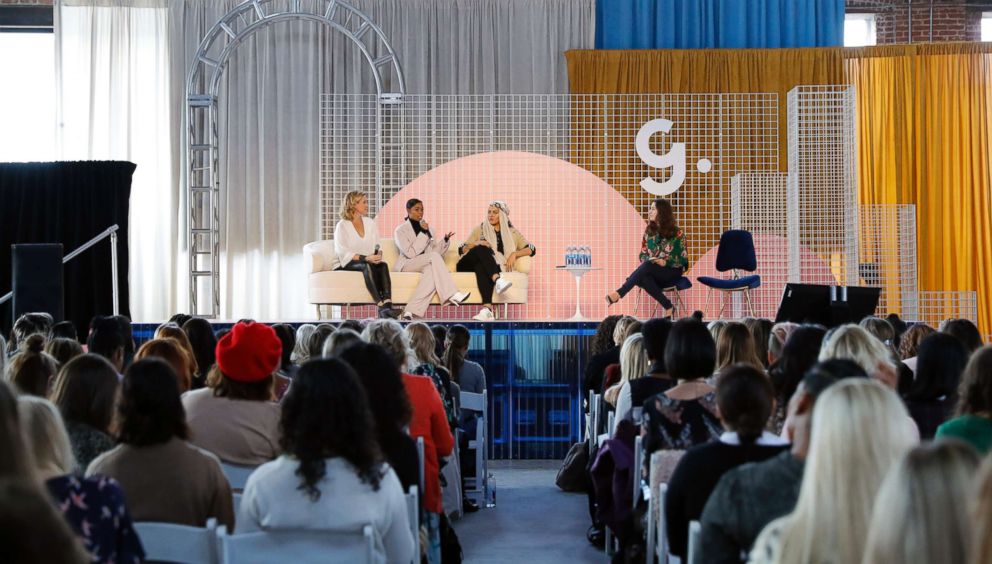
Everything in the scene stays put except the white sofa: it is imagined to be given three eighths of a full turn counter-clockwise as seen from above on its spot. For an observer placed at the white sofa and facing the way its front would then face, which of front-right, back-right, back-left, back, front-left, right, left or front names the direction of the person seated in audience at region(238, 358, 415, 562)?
back-right

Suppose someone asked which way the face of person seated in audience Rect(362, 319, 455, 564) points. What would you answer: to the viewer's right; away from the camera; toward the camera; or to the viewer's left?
away from the camera

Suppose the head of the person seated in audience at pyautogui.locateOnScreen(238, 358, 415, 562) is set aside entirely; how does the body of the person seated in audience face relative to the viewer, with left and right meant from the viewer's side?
facing away from the viewer

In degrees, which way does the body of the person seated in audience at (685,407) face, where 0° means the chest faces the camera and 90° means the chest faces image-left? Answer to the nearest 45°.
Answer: approximately 180°

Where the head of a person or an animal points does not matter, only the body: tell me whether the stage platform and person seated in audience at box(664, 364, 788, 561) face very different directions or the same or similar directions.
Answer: very different directions

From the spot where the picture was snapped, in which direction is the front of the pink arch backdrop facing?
facing the viewer

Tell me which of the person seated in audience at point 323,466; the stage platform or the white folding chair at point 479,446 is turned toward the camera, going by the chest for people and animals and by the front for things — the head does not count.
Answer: the stage platform

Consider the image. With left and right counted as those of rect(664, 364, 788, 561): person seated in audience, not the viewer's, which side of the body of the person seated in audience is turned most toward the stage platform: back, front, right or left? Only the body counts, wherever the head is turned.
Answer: front

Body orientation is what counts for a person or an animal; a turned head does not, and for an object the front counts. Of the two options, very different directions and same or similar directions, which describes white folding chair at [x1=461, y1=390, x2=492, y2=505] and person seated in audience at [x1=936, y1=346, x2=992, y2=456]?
same or similar directions

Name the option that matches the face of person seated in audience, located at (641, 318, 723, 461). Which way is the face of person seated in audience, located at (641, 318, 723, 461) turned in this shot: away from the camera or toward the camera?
away from the camera

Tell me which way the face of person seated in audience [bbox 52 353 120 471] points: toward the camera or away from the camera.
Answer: away from the camera

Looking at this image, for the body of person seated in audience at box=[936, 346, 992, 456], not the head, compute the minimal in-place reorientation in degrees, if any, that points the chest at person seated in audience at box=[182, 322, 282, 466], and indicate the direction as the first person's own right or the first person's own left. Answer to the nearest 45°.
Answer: approximately 90° to the first person's own left

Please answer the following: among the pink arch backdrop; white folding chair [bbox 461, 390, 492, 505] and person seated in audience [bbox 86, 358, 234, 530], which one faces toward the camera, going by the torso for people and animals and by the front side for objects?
the pink arch backdrop

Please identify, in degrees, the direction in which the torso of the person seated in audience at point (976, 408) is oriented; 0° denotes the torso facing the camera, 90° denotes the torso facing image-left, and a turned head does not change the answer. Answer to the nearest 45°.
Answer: approximately 180°

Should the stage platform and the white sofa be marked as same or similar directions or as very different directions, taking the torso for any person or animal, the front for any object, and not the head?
same or similar directions

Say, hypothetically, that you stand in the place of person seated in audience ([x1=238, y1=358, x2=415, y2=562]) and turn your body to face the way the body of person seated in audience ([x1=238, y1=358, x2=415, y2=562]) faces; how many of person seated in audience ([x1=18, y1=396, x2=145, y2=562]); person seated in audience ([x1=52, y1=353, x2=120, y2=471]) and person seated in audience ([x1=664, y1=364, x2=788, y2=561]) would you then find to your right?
1

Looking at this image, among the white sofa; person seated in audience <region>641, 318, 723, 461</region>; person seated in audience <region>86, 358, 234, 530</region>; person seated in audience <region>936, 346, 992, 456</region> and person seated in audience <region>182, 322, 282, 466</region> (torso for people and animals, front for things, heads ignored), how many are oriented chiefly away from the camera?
4

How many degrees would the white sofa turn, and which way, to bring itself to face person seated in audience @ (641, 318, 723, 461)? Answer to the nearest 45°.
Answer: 0° — it already faces them

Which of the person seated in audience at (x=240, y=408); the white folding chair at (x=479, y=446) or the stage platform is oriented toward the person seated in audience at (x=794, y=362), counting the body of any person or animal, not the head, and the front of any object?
the stage platform

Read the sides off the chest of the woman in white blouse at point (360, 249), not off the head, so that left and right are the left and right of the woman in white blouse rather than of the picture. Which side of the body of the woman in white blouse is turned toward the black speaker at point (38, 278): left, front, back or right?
right
